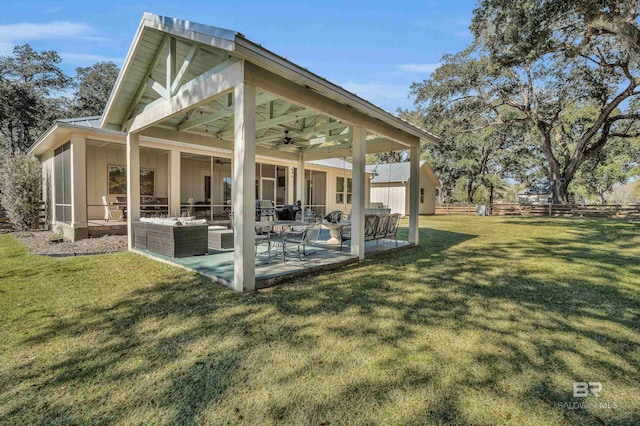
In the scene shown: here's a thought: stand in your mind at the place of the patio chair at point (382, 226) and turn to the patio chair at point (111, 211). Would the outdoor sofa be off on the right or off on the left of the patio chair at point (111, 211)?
left

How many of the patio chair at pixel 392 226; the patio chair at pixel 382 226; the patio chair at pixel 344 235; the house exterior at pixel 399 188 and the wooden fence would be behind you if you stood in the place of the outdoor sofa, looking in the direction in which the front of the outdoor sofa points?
0

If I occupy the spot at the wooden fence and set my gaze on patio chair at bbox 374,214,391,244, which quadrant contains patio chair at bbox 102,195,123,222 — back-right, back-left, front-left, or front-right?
front-right

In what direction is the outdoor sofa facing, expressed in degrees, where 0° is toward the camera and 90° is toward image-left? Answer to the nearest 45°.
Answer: approximately 225°

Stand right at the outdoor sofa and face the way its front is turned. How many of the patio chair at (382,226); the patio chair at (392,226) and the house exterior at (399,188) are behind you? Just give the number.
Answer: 0

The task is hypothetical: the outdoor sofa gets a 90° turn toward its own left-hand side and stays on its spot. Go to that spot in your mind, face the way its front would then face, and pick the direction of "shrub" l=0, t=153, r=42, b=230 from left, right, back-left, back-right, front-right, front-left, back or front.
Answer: front

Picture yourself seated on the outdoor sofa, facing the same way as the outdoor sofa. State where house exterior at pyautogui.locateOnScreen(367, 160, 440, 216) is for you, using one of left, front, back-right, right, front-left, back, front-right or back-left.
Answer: front

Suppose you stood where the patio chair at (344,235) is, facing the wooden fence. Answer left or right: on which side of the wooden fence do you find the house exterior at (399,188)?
left

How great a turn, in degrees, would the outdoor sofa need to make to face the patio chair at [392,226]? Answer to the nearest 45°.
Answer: approximately 45° to its right

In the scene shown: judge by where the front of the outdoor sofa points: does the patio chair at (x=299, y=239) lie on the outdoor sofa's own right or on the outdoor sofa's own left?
on the outdoor sofa's own right

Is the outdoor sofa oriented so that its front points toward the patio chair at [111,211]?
no

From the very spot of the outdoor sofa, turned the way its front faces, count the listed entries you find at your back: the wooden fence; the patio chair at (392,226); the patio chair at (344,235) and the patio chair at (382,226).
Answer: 0

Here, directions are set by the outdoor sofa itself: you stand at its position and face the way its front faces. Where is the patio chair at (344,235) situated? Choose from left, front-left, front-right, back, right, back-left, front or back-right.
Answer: front-right

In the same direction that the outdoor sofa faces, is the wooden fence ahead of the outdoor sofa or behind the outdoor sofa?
ahead
